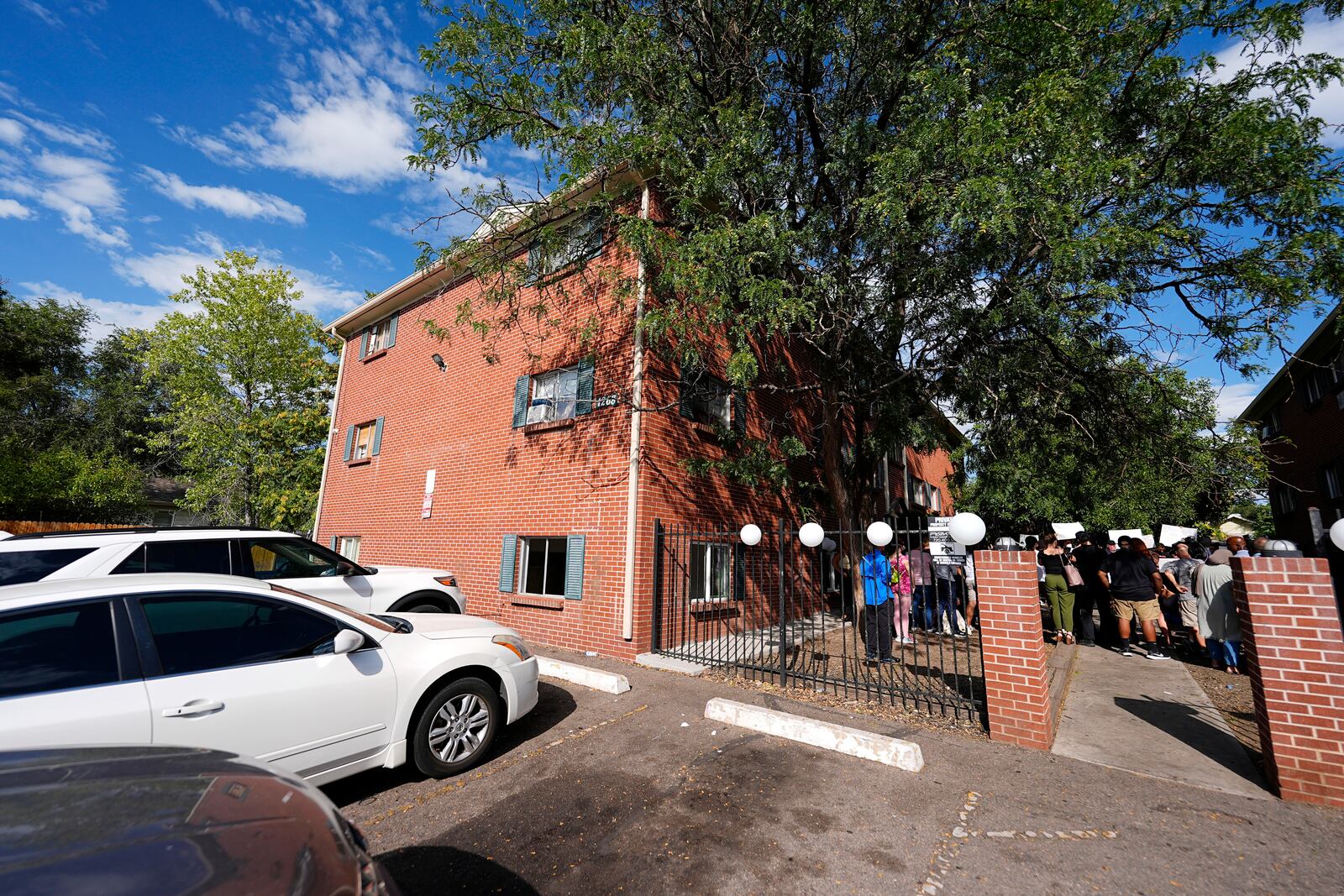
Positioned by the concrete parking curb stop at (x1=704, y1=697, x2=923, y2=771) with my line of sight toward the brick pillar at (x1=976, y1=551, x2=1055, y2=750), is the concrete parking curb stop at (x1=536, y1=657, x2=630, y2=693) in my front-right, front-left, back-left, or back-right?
back-left

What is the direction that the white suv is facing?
to the viewer's right

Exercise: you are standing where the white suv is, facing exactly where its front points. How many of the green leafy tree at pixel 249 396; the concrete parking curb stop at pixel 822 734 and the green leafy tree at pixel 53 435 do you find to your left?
2

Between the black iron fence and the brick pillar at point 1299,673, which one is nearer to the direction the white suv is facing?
the black iron fence

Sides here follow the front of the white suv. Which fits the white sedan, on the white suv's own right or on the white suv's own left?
on the white suv's own right

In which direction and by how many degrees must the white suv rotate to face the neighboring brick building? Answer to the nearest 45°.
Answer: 0° — it already faces it

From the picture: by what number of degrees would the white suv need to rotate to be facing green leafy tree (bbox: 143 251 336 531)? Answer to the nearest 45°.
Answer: approximately 90° to its left
